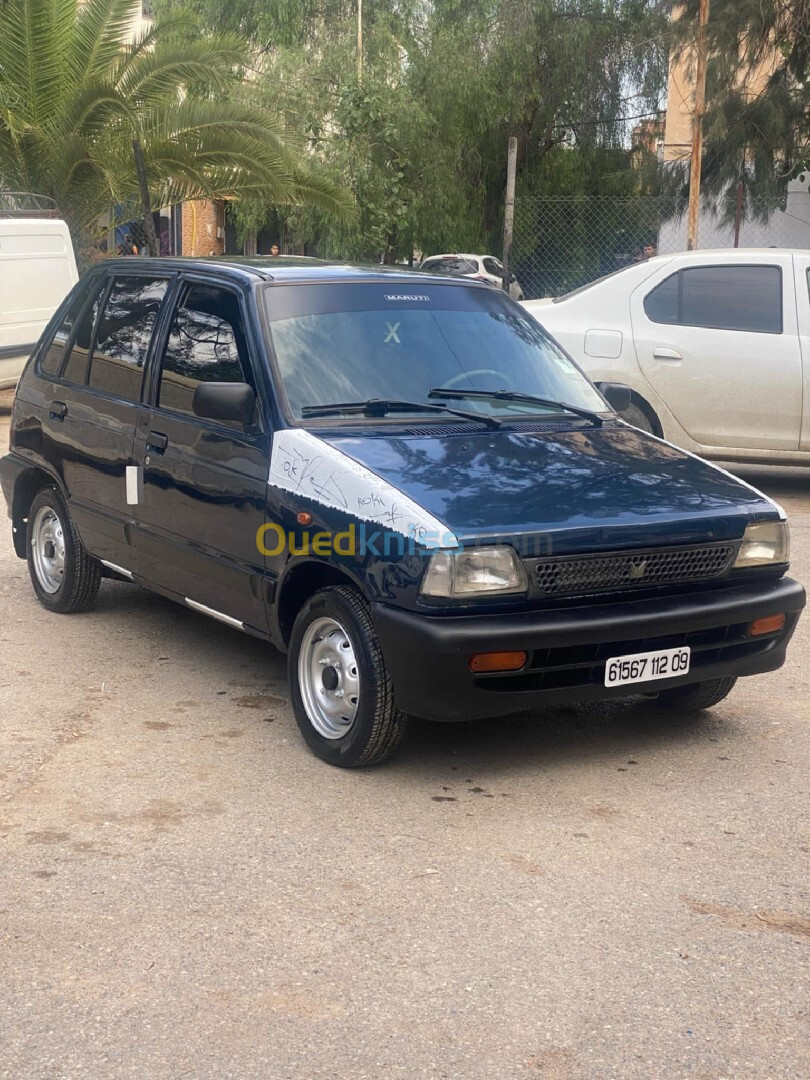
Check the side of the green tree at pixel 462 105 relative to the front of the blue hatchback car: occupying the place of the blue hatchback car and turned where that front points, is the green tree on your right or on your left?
on your left

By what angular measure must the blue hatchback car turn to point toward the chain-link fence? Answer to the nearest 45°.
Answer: approximately 135° to its left

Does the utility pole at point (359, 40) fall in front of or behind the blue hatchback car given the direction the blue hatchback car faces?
behind

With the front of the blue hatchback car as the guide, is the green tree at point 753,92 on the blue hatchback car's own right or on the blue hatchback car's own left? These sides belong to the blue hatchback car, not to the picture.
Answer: on the blue hatchback car's own left
